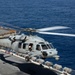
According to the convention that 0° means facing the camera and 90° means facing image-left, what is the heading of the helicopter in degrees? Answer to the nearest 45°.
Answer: approximately 315°
